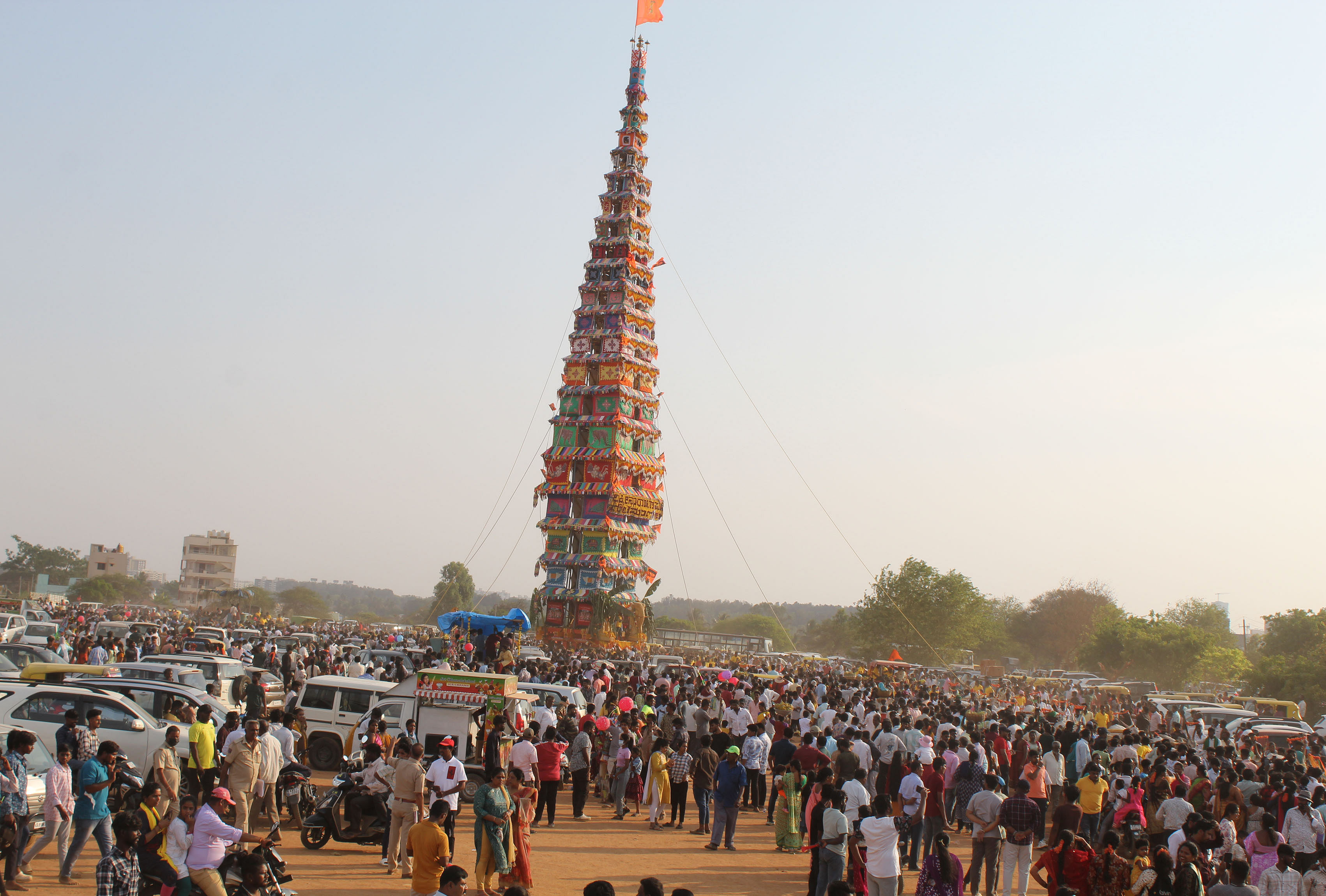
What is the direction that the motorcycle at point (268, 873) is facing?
to the viewer's right

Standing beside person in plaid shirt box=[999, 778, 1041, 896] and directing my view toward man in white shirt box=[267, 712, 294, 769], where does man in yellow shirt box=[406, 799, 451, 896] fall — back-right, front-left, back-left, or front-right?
front-left

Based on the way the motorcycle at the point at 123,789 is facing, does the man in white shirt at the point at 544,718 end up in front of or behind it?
in front

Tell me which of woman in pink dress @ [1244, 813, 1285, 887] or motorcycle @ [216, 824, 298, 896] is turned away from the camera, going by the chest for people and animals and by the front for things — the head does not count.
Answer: the woman in pink dress

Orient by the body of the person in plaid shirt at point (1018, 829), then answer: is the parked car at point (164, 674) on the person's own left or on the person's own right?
on the person's own left

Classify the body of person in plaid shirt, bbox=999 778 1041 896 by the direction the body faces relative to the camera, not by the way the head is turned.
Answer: away from the camera

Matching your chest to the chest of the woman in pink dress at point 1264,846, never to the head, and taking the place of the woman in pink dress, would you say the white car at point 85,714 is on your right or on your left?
on your left

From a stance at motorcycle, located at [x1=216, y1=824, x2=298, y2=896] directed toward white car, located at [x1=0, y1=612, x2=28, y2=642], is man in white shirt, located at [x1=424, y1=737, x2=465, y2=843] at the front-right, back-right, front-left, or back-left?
front-right

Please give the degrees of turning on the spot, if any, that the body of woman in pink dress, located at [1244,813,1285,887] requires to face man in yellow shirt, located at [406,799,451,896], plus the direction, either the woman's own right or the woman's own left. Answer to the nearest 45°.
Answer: approximately 135° to the woman's own left

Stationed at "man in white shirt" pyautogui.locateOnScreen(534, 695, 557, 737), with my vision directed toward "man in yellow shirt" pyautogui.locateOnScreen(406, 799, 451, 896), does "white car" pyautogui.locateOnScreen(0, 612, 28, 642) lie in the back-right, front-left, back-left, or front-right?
back-right

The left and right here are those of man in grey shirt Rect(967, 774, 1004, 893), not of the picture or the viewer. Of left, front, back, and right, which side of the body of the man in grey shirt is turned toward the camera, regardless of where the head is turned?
back

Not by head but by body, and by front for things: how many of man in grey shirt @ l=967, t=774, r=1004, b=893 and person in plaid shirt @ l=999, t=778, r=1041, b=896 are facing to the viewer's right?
0
